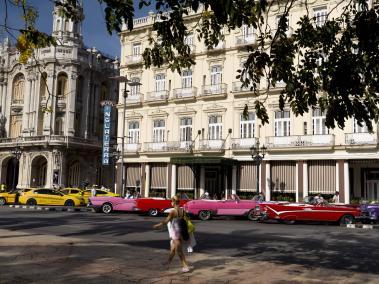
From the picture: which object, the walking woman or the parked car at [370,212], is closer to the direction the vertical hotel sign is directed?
the walking woman

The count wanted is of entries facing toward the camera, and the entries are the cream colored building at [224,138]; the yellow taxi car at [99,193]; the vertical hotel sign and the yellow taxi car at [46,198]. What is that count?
2

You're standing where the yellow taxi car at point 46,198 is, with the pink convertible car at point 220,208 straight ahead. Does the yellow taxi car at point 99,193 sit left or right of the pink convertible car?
left

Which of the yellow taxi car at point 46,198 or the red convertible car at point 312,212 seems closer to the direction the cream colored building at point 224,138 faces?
the red convertible car

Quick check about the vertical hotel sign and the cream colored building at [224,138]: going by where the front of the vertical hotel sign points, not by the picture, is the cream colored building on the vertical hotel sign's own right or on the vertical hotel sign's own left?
on the vertical hotel sign's own left

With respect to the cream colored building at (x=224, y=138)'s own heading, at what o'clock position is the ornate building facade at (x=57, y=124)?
The ornate building facade is roughly at 4 o'clock from the cream colored building.

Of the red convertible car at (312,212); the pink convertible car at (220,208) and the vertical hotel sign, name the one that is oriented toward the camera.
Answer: the vertical hotel sign
